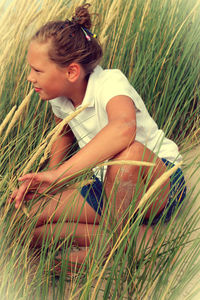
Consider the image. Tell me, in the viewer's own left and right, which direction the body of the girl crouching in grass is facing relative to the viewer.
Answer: facing the viewer and to the left of the viewer
